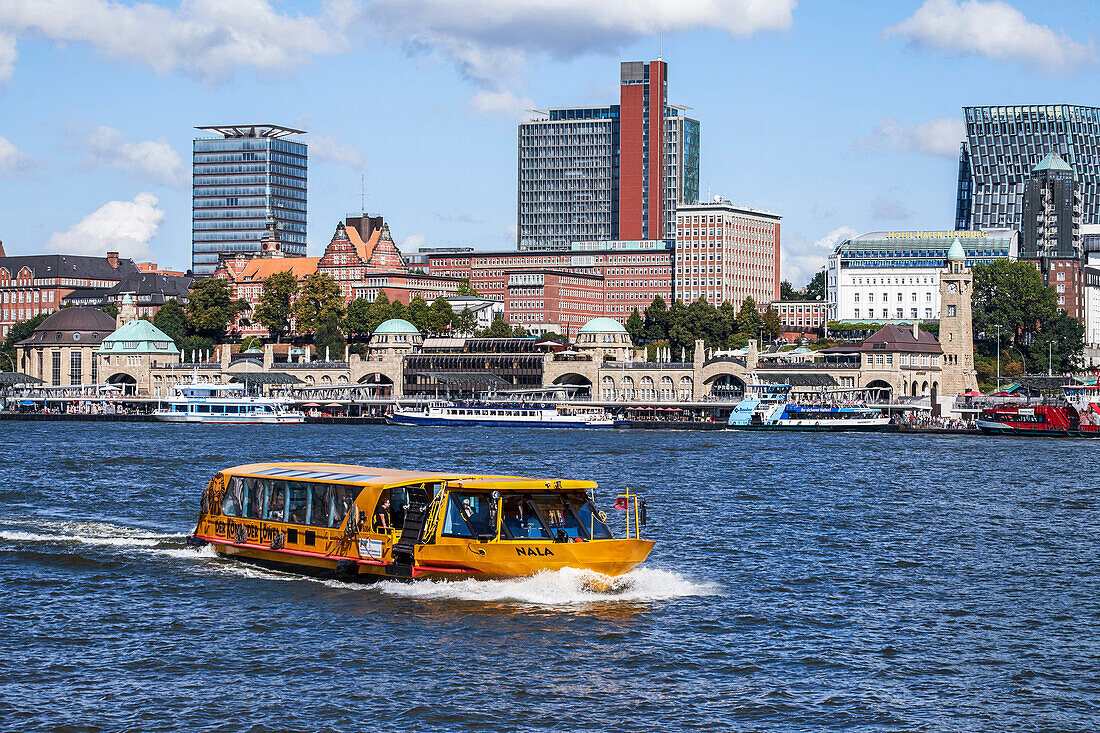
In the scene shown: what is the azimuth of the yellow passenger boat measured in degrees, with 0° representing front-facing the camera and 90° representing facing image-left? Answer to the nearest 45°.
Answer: approximately 315°
